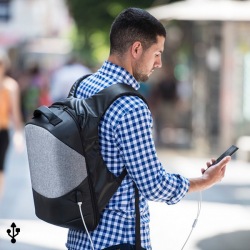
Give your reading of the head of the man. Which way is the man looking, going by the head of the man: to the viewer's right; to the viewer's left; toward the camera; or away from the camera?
to the viewer's right
